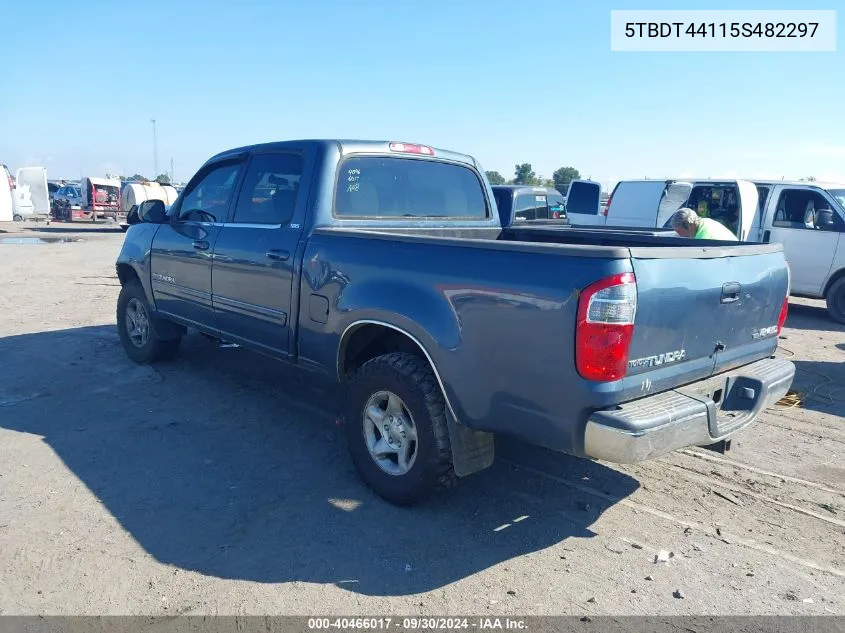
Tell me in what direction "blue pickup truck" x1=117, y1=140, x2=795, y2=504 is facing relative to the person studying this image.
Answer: facing away from the viewer and to the left of the viewer

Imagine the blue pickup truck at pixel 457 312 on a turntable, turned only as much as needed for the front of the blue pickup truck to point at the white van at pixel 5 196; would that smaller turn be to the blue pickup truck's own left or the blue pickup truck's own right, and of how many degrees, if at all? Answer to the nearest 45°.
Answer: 0° — it already faces it

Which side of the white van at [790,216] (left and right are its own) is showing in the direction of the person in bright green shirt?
right

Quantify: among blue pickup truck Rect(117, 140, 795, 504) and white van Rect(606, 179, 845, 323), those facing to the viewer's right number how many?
1

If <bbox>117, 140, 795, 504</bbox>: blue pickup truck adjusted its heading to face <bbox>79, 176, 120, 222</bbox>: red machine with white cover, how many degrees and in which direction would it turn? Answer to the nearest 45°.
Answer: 0° — it already faces it

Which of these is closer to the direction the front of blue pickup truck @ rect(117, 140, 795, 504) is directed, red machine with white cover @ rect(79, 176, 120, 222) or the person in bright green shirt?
the red machine with white cover

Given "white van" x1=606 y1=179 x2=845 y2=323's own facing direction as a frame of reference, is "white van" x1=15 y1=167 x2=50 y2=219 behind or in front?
behind

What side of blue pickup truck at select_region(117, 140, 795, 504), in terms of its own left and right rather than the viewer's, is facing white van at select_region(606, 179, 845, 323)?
right

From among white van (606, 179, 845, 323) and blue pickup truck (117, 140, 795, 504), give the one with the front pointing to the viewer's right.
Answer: the white van

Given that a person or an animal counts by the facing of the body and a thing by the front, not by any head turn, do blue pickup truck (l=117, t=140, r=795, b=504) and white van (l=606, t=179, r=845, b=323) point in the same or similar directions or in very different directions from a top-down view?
very different directions

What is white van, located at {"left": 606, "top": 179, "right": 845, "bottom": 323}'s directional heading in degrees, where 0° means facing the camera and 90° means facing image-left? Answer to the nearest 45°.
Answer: approximately 270°
